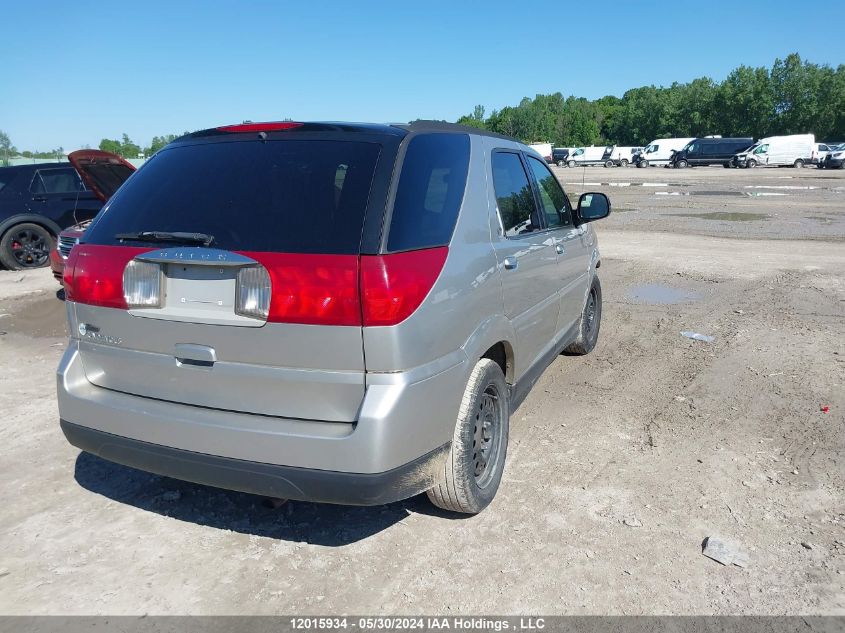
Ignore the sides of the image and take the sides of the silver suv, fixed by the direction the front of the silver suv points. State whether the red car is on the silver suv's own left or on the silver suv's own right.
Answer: on the silver suv's own left

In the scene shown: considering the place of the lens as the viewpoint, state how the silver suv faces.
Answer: facing away from the viewer and to the right of the viewer

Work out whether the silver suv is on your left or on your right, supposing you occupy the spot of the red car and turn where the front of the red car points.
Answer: on your left

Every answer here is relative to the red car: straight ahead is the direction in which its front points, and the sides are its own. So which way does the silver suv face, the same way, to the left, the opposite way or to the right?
the opposite way

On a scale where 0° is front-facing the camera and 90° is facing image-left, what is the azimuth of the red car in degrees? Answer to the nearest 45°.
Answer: approximately 45°
